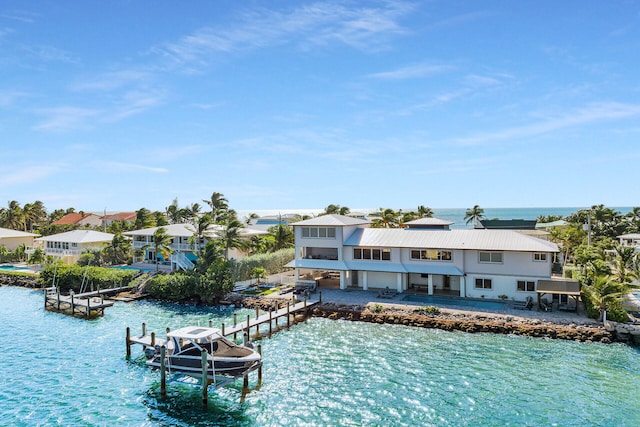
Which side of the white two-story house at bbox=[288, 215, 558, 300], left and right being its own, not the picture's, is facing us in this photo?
front

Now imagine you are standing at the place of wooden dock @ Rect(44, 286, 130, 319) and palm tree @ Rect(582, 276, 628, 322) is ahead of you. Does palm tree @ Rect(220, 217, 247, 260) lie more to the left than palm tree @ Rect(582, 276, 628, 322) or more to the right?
left

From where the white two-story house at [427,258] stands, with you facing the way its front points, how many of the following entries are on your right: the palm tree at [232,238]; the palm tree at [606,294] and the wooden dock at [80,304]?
2

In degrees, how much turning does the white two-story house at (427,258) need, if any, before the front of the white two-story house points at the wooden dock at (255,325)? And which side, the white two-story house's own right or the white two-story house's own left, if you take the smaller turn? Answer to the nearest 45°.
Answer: approximately 45° to the white two-story house's own right

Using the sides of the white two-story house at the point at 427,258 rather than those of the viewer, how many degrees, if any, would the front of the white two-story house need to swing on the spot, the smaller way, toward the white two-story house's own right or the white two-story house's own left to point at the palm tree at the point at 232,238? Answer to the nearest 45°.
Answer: approximately 90° to the white two-story house's own right

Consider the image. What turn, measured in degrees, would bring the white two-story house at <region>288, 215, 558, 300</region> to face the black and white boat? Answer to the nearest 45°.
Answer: approximately 45° to its right

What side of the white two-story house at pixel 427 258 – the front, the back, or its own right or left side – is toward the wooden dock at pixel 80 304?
right

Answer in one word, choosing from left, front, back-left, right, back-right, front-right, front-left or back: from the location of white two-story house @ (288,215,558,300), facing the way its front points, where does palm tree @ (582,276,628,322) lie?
front-left

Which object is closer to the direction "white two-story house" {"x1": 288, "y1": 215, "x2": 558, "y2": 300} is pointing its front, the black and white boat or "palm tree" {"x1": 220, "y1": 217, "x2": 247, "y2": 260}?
the black and white boat

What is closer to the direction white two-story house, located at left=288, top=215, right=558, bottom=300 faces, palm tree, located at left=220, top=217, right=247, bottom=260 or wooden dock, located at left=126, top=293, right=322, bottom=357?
the wooden dock
